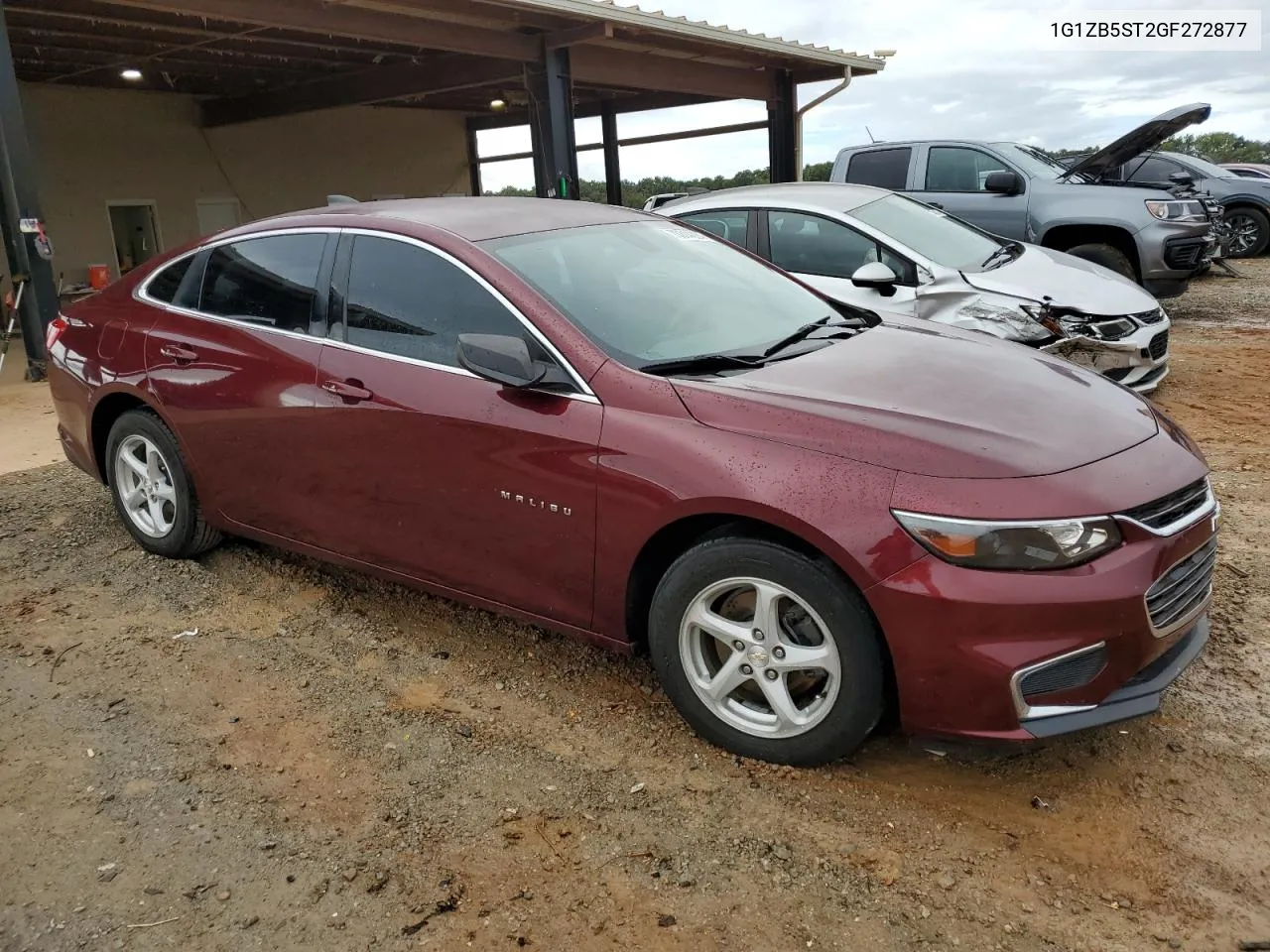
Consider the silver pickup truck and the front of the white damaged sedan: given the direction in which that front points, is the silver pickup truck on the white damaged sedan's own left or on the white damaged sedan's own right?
on the white damaged sedan's own left

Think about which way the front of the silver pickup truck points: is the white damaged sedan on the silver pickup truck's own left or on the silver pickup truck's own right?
on the silver pickup truck's own right

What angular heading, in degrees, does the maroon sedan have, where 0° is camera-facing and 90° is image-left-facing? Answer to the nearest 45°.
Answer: approximately 315°

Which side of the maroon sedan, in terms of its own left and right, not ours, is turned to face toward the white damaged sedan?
left

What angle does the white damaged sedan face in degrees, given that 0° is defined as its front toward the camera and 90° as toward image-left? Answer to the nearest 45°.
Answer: approximately 315°

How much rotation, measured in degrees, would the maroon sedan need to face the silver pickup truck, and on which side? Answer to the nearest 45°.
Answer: approximately 90° to its left

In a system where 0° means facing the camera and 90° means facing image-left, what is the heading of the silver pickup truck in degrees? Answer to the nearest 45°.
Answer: approximately 315°
